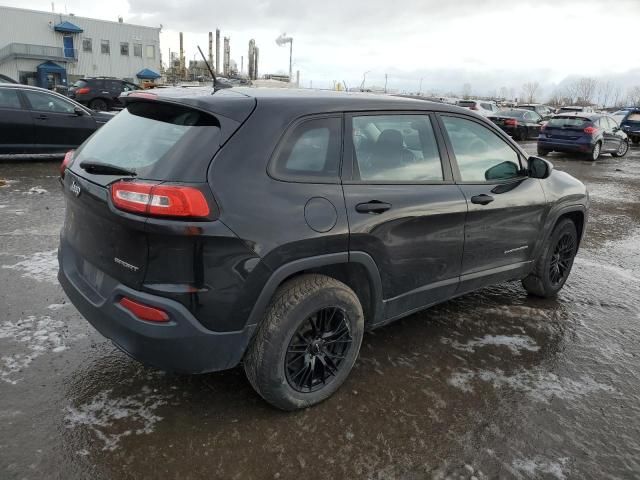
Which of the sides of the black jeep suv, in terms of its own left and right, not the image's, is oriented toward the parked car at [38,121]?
left

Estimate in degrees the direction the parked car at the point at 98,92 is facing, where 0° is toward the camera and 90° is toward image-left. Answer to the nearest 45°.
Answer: approximately 225°

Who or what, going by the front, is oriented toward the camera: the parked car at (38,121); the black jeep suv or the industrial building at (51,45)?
the industrial building

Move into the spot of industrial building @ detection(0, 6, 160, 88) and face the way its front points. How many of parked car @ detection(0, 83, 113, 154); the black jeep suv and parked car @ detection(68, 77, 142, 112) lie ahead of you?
3

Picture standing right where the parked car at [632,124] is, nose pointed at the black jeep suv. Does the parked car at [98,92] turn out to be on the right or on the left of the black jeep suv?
right

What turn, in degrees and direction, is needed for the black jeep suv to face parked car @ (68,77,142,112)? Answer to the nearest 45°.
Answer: approximately 90° to its left

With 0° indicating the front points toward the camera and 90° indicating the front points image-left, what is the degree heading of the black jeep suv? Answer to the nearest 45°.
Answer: approximately 225°

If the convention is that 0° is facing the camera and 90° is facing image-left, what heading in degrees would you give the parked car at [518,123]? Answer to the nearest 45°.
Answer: approximately 225°

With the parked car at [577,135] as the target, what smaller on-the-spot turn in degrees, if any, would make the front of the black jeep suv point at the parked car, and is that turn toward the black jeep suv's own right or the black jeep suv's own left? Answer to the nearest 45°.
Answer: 0° — it already faces it

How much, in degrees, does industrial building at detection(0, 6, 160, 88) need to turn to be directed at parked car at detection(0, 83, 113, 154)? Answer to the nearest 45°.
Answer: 0° — it already faces it

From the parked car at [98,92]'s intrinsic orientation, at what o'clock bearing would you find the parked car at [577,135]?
the parked car at [577,135] is roughly at 3 o'clock from the parked car at [98,92].

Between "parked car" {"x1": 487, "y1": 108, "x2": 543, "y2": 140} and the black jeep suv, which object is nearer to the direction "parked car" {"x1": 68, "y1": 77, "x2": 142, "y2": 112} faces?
the parked car

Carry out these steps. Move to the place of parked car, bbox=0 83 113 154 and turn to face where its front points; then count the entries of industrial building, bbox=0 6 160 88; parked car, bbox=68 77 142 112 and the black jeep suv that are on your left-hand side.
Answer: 2

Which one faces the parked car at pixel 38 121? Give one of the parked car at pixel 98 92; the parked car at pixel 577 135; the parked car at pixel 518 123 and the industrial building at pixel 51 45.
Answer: the industrial building
